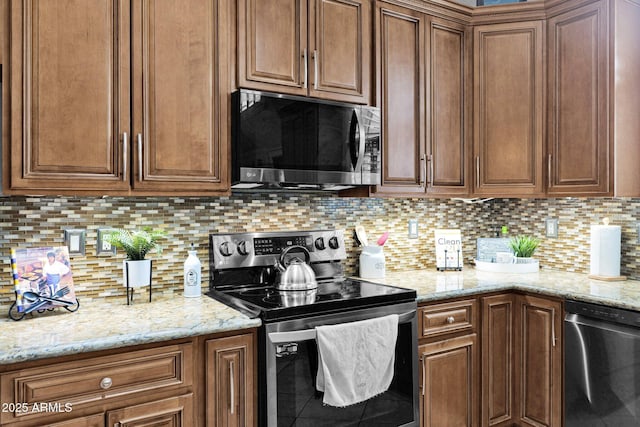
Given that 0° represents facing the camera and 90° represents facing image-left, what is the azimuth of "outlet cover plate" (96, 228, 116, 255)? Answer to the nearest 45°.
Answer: approximately 0°

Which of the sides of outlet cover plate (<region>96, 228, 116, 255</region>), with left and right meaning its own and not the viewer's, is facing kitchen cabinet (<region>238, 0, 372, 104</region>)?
left

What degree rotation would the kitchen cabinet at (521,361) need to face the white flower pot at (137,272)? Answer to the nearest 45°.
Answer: approximately 45° to its right

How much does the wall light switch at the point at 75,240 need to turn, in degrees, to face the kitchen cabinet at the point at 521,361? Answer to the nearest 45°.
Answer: approximately 90° to its left

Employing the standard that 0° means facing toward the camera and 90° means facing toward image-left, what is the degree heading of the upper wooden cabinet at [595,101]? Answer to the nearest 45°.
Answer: approximately 45°
